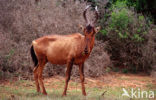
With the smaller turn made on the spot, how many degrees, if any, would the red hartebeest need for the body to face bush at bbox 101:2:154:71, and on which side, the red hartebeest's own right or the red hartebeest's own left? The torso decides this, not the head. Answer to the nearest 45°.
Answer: approximately 45° to the red hartebeest's own left

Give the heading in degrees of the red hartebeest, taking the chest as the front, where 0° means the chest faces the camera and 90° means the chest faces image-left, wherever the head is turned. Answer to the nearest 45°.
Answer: approximately 270°
